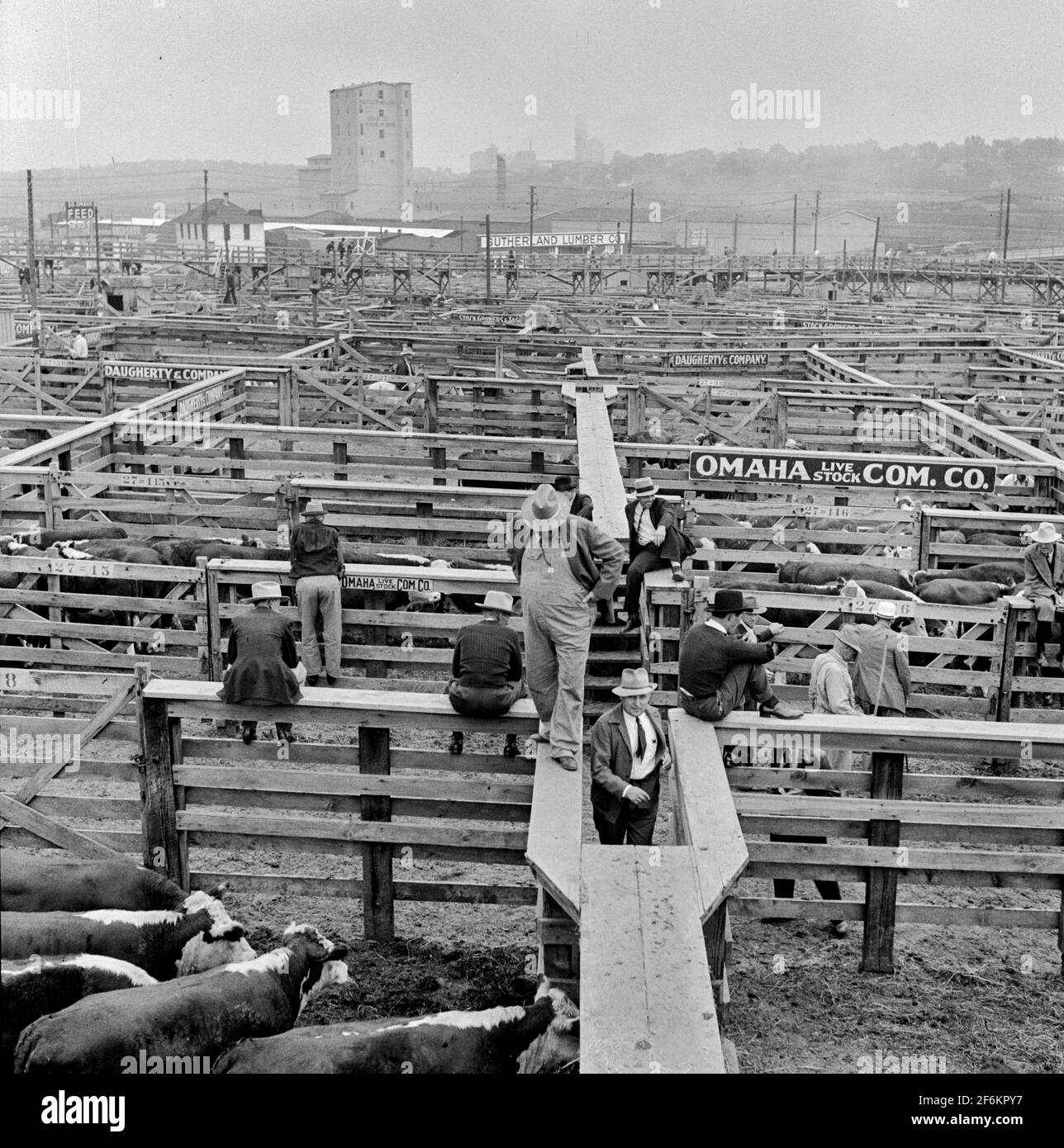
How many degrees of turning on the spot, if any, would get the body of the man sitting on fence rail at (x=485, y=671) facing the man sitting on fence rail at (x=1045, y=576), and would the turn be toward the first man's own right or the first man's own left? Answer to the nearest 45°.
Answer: approximately 45° to the first man's own right

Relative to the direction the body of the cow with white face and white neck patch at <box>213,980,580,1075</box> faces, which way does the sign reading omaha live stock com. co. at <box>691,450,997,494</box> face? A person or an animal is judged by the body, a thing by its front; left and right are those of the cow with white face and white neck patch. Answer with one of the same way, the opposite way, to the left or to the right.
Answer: to the right

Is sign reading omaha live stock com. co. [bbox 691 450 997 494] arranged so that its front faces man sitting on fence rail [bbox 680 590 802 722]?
yes

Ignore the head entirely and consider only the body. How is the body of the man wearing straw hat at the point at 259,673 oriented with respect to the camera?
away from the camera

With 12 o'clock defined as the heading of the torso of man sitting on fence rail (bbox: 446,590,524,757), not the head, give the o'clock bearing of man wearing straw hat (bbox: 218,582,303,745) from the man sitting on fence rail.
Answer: The man wearing straw hat is roughly at 9 o'clock from the man sitting on fence rail.

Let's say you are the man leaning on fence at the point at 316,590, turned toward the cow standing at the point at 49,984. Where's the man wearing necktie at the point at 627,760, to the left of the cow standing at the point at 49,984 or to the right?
left

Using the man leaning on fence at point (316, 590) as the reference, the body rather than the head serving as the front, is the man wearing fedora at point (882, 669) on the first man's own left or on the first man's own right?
on the first man's own right

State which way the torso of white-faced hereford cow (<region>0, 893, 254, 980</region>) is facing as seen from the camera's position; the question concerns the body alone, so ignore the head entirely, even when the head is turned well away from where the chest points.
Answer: to the viewer's right

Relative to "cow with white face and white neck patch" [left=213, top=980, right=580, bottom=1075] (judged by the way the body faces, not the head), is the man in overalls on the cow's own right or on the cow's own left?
on the cow's own left

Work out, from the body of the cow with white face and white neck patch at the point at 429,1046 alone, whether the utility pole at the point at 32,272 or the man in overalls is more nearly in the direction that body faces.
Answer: the man in overalls

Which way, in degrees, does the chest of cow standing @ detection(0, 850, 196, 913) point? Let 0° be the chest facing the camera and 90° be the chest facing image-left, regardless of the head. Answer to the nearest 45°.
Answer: approximately 270°

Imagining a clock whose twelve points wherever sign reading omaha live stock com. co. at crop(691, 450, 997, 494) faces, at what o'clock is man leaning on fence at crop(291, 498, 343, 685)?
The man leaning on fence is roughly at 1 o'clock from the sign reading omaha live stock com. co..

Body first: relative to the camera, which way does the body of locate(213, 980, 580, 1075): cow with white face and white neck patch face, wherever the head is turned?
to the viewer's right

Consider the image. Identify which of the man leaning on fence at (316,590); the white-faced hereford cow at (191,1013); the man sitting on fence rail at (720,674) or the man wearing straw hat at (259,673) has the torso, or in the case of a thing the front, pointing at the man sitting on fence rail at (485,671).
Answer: the white-faced hereford cow

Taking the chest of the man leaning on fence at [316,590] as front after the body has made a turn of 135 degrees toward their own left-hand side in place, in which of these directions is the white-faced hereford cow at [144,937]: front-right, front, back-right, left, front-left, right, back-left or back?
front-left

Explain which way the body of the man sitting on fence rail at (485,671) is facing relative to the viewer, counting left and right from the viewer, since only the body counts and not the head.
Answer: facing away from the viewer
